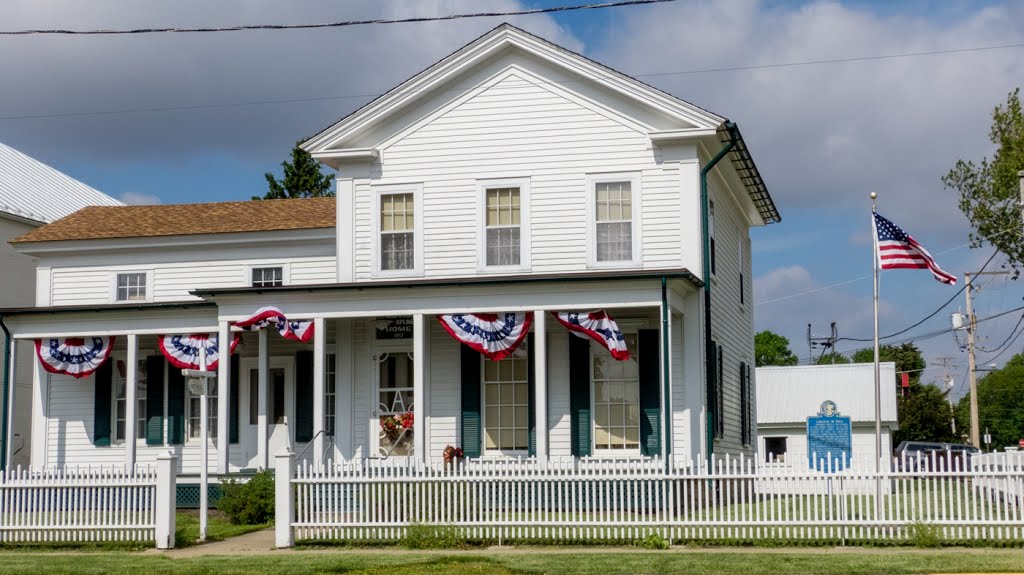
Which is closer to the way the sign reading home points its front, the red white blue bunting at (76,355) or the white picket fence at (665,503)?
the white picket fence

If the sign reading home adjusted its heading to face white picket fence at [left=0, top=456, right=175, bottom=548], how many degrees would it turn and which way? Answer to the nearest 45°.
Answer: approximately 45° to its right

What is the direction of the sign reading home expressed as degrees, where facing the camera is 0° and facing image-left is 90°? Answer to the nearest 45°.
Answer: approximately 0°

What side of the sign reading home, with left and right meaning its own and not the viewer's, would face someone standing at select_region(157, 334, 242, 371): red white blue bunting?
right

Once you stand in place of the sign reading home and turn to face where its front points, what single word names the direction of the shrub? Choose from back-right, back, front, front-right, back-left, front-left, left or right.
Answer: front-right

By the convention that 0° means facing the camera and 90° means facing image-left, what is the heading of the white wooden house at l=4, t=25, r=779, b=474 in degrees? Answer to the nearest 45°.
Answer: approximately 0°

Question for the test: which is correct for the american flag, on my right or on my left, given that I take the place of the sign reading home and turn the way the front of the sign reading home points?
on my left

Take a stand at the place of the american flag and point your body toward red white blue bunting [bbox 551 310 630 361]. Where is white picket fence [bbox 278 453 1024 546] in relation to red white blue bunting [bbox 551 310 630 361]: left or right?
left

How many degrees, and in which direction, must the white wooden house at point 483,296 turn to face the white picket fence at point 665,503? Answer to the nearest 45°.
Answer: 0° — it already faces it

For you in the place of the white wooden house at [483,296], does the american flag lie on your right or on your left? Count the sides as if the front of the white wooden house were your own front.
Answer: on your left
